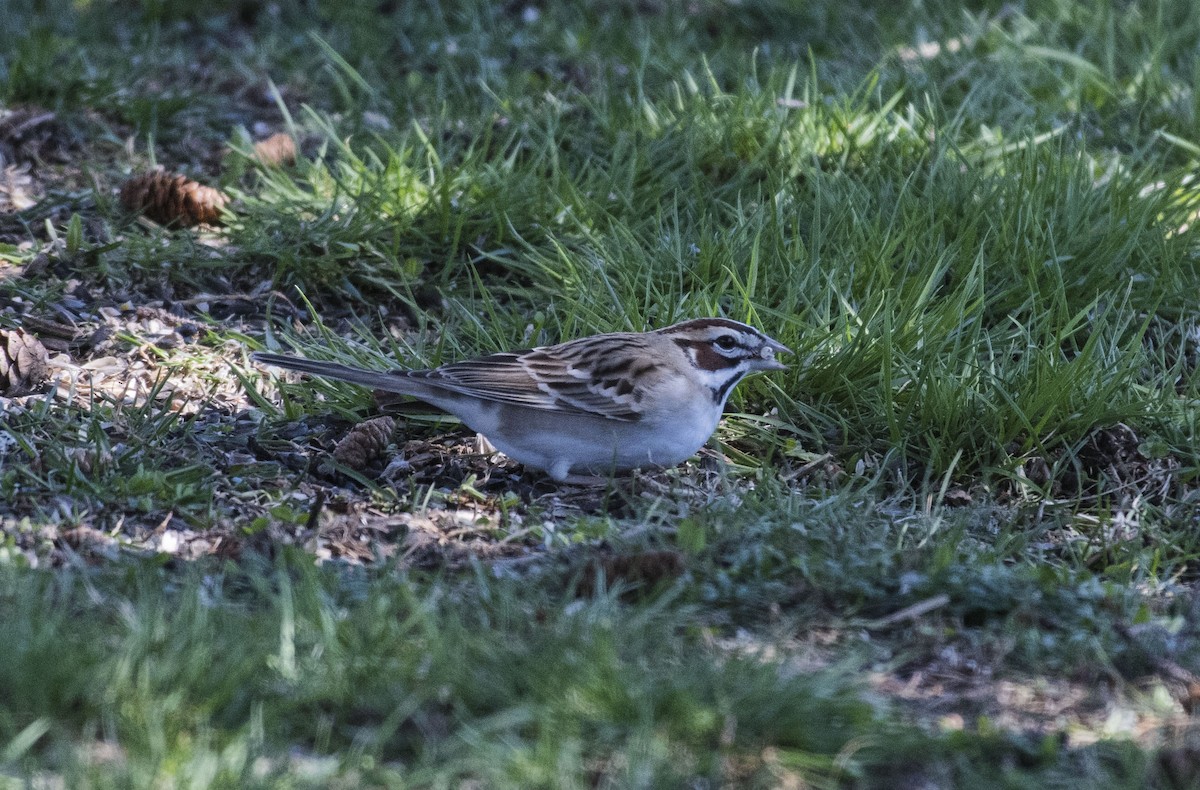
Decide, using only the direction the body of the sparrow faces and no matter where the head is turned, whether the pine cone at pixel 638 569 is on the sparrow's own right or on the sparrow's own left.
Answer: on the sparrow's own right

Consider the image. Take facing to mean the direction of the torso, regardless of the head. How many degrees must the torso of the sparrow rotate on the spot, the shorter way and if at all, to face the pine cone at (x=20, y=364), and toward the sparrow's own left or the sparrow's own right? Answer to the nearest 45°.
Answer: approximately 180°

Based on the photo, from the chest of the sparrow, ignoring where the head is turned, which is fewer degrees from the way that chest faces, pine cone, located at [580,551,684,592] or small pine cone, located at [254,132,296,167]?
the pine cone

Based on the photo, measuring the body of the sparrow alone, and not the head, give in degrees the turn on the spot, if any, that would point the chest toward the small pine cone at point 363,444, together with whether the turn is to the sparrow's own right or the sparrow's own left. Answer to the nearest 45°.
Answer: approximately 180°

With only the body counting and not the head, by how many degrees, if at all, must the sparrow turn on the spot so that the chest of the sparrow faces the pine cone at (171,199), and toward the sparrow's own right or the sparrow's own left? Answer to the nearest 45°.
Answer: approximately 135° to the sparrow's own left

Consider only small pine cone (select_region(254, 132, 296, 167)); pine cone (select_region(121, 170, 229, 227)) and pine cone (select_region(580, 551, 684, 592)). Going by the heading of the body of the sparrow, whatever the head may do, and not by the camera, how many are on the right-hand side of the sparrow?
1

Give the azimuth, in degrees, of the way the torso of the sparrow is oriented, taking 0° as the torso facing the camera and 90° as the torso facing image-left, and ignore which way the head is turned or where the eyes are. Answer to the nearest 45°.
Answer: approximately 270°

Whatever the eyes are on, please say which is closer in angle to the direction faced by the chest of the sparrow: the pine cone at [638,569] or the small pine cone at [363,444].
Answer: the pine cone

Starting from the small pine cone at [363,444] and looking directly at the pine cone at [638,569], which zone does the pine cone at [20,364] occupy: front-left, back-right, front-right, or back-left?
back-right

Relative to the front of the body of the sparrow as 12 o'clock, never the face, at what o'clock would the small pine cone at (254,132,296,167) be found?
The small pine cone is roughly at 8 o'clock from the sparrow.
